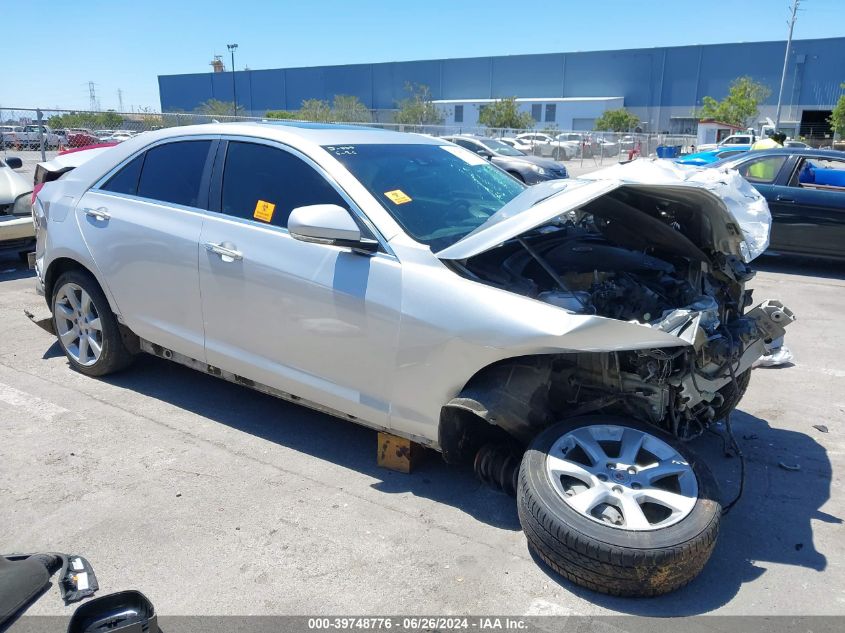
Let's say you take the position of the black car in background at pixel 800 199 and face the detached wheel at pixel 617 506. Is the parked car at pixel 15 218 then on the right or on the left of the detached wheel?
right

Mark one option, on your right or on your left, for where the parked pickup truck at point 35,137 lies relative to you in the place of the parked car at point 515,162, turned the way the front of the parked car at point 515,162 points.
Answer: on your right

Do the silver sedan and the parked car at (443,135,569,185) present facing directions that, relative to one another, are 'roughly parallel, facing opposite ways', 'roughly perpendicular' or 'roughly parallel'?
roughly parallel

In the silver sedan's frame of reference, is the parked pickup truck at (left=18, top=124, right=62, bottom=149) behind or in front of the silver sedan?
behind

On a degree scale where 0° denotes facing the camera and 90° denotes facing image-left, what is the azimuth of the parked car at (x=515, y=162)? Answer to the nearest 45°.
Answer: approximately 315°

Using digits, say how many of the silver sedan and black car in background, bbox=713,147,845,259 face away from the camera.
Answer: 0

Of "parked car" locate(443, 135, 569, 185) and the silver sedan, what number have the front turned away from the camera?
0

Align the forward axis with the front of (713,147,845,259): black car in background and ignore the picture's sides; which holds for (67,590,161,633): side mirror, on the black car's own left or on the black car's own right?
on the black car's own right
